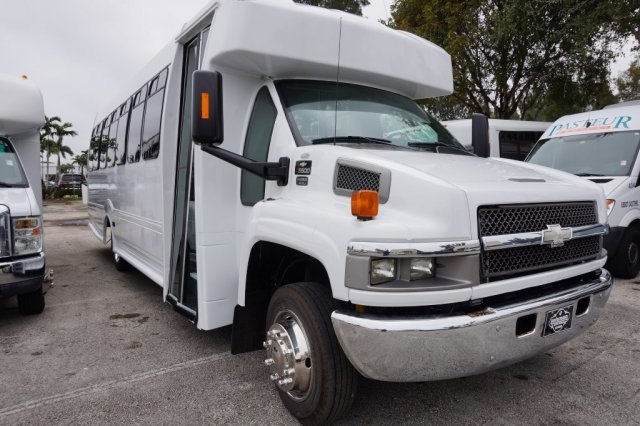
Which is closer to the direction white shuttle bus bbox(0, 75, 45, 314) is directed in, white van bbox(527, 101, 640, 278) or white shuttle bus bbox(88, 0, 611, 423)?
the white shuttle bus

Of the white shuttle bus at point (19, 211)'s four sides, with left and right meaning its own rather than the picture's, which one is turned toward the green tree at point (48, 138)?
back

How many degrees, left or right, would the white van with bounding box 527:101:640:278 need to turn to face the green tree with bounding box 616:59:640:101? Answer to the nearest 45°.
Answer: approximately 135° to its right

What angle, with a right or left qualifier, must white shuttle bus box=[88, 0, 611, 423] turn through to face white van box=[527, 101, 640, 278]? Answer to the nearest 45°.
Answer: approximately 90° to its left

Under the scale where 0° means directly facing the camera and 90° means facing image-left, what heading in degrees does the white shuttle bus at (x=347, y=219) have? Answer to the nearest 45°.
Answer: approximately 315°

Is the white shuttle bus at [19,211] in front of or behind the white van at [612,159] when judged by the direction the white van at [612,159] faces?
in front

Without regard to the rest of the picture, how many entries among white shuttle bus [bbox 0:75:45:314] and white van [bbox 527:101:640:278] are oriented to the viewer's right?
0

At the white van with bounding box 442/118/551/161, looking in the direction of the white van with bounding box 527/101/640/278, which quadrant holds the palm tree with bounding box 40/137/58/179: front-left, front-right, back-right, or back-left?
back-right

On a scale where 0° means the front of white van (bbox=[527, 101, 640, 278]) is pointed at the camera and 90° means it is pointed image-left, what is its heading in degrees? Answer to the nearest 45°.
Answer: approximately 45°

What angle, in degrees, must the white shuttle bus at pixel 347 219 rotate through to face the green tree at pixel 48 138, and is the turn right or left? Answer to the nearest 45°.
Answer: approximately 180°
